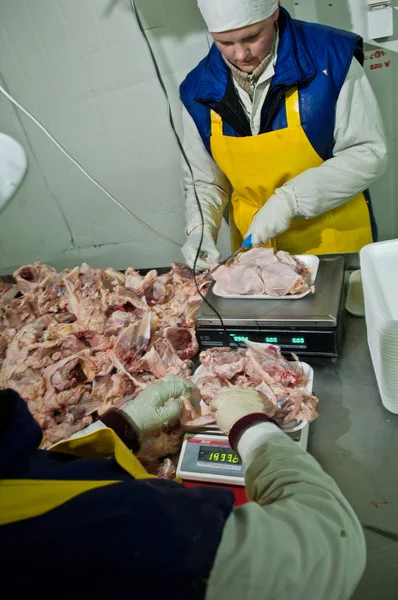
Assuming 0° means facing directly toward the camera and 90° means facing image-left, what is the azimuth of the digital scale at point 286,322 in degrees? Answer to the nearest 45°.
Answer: approximately 0°

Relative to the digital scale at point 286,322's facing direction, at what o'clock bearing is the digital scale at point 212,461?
the digital scale at point 212,461 is roughly at 1 o'clock from the digital scale at point 286,322.

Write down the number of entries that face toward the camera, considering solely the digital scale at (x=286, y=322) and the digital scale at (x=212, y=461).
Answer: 2

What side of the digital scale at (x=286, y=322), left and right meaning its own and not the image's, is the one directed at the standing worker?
back

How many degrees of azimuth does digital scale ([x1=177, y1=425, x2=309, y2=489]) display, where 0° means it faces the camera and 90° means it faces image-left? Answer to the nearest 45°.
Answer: approximately 0°

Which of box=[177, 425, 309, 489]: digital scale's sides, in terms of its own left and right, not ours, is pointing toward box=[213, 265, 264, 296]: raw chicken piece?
back
